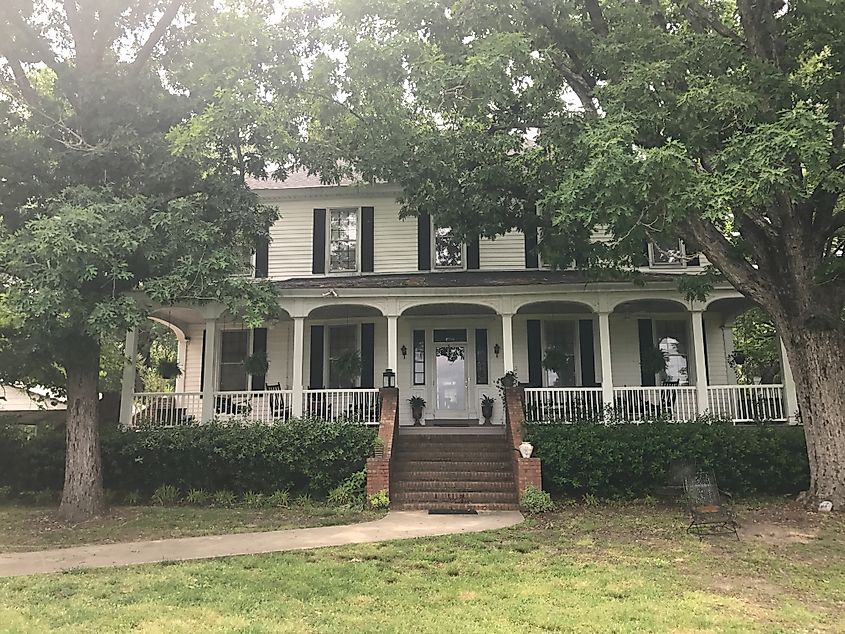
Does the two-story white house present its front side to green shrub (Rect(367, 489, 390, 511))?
yes

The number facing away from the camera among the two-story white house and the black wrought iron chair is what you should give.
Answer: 0

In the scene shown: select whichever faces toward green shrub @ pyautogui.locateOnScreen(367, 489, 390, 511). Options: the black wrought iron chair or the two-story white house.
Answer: the two-story white house

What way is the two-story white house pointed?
toward the camera

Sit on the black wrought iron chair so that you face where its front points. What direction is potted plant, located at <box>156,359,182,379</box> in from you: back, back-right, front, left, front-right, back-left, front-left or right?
back-right

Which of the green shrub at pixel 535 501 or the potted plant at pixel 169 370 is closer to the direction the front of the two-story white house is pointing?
the green shrub

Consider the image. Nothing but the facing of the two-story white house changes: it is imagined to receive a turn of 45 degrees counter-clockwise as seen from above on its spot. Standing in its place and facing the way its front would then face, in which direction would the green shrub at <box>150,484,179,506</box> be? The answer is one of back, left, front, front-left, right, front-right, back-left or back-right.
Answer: right

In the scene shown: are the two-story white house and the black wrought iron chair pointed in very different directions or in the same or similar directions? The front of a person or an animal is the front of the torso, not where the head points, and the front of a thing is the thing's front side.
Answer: same or similar directions

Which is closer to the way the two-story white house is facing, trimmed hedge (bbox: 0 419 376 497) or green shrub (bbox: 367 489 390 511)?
the green shrub
